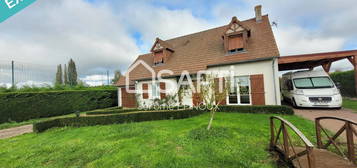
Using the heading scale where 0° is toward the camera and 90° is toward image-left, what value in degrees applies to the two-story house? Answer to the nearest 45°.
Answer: approximately 45°

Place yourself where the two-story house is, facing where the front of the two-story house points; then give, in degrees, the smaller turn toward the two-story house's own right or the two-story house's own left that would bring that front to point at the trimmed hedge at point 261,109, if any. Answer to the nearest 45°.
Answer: approximately 90° to the two-story house's own left

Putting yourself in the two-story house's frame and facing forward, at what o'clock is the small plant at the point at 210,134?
The small plant is roughly at 11 o'clock from the two-story house.

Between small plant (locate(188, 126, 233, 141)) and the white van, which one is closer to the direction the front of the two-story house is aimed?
the small plant

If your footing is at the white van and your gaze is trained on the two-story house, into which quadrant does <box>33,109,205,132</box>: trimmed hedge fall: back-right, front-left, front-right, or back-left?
front-left

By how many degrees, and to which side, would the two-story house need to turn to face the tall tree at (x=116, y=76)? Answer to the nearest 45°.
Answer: approximately 90° to its right

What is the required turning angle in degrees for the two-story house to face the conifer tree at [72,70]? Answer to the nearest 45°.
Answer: approximately 90° to its right
